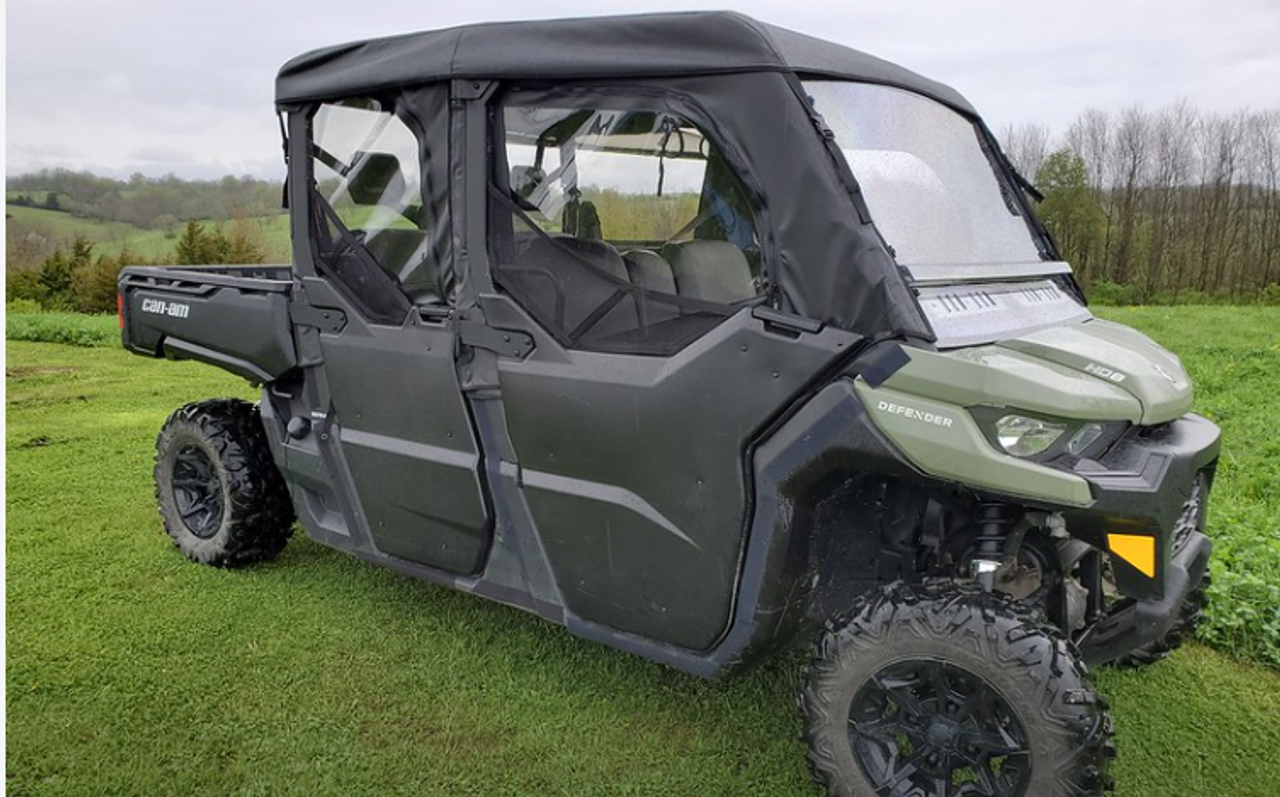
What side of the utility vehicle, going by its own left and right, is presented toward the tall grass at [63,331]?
back

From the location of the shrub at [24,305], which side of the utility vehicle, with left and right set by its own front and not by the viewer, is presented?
back

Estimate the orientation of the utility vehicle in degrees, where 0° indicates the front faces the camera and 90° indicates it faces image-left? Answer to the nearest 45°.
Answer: approximately 315°
